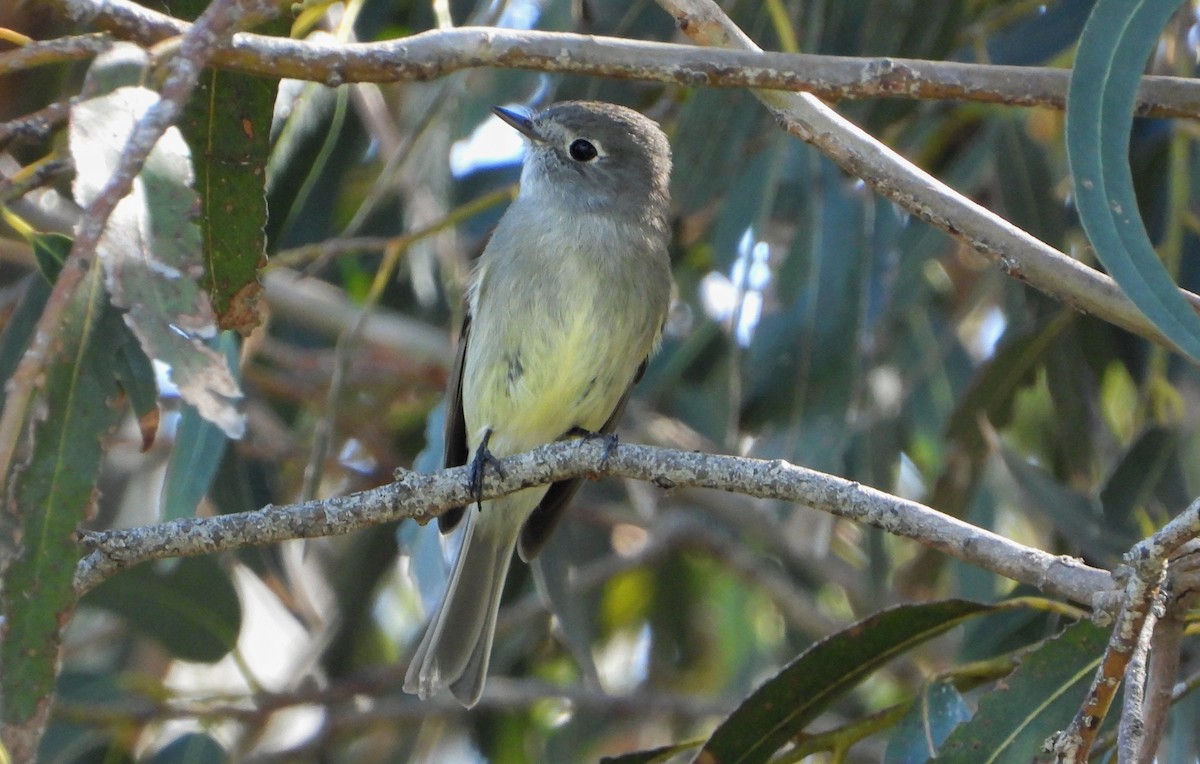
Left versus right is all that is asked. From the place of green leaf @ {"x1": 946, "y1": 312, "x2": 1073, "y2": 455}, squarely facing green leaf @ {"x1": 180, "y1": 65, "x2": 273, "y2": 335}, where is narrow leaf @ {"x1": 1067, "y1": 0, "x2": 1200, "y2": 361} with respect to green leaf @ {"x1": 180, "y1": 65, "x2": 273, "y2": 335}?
left

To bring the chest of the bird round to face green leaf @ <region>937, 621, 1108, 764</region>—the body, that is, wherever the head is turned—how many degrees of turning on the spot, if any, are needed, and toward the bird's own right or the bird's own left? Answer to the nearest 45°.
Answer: approximately 45° to the bird's own left

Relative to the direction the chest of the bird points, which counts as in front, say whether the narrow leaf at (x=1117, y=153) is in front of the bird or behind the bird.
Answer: in front

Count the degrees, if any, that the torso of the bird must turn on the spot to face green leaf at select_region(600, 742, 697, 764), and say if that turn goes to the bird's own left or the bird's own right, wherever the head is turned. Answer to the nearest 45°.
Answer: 0° — it already faces it

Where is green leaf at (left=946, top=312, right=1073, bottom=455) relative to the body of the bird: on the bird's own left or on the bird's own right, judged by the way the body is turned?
on the bird's own left

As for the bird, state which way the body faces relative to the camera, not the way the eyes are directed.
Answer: toward the camera

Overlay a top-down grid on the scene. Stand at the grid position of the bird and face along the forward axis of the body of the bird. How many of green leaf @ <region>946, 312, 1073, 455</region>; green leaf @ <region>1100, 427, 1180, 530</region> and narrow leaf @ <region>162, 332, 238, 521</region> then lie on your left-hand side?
2

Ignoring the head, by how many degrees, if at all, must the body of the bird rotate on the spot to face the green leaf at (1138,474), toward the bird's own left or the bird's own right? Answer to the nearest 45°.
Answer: approximately 90° to the bird's own left

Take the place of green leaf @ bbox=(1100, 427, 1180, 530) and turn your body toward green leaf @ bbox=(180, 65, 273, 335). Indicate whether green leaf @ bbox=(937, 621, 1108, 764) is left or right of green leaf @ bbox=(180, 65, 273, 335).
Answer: left

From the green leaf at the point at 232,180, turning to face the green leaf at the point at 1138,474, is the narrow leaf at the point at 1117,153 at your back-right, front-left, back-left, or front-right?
front-right
